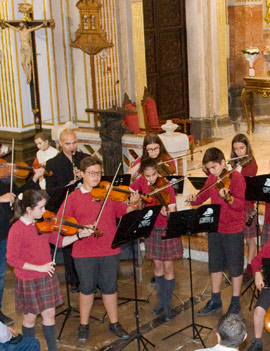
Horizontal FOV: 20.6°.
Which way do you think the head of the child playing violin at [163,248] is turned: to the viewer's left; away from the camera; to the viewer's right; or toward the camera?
toward the camera

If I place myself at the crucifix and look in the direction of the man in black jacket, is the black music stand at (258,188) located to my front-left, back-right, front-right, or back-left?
front-left

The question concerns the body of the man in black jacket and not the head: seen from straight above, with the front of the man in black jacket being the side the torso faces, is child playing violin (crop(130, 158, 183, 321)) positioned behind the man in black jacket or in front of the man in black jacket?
in front

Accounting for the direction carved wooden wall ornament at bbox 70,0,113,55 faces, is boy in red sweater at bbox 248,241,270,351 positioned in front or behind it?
in front

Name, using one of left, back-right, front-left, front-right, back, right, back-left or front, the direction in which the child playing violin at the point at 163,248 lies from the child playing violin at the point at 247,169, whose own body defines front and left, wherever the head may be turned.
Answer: front

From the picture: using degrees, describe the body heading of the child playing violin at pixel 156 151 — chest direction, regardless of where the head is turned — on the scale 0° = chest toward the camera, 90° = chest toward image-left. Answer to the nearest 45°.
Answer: approximately 0°

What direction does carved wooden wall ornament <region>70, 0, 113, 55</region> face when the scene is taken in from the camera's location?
facing the viewer

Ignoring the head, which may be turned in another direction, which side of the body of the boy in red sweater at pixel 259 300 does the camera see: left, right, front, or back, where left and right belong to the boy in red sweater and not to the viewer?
front

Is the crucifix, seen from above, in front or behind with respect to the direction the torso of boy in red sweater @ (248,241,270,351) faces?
behind
